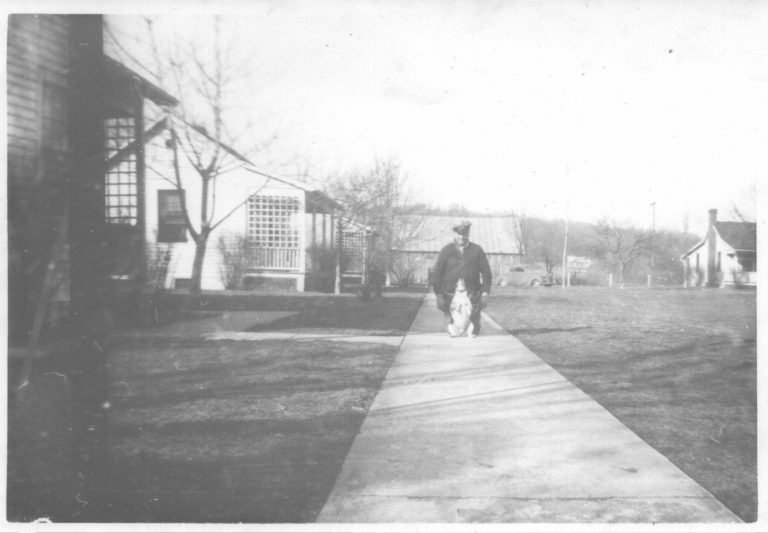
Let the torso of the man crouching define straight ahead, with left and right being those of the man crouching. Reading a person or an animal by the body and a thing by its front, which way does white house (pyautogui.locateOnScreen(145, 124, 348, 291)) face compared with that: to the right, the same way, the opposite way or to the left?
to the left

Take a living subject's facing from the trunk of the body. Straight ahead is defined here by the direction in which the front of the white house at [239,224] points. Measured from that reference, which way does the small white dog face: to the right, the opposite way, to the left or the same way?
to the right

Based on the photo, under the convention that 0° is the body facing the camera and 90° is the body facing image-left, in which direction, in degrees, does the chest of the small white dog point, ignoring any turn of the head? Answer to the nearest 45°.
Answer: approximately 0°

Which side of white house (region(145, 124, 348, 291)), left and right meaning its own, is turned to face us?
right

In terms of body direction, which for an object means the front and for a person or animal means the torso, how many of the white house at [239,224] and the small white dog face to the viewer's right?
1

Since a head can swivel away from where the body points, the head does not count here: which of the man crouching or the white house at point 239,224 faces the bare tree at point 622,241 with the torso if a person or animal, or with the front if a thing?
the white house
